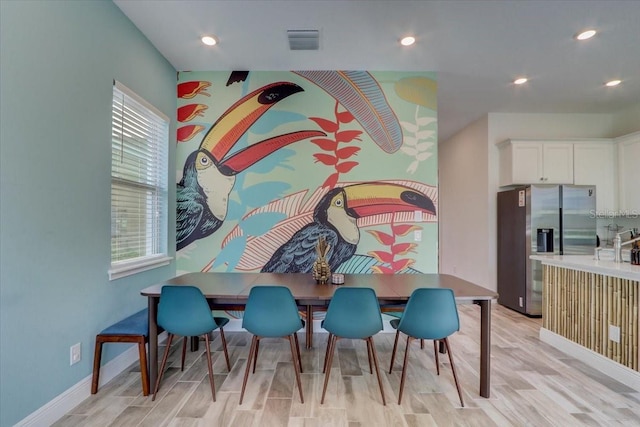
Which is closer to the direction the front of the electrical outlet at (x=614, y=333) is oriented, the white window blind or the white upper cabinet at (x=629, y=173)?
the white window blind

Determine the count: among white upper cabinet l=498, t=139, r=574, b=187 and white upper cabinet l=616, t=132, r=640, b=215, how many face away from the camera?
0

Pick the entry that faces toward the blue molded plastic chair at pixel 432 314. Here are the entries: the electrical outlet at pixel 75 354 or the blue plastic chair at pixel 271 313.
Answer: the electrical outlet

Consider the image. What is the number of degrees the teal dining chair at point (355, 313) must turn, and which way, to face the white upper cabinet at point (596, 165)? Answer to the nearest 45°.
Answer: approximately 45° to its right

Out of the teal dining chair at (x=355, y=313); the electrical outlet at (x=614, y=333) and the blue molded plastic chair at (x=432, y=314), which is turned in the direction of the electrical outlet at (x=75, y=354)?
the electrical outlet at (x=614, y=333)

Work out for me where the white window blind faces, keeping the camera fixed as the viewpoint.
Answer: facing the viewer and to the right of the viewer

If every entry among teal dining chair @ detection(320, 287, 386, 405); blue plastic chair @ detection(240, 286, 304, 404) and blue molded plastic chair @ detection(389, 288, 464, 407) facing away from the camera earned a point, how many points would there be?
3

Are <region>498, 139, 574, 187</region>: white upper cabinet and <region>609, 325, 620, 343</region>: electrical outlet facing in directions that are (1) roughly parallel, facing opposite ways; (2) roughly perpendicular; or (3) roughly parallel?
roughly perpendicular

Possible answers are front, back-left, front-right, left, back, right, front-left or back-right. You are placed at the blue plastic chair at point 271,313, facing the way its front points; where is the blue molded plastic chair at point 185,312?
left

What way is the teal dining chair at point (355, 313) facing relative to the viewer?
away from the camera

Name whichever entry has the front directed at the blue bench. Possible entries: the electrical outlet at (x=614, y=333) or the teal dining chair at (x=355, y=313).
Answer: the electrical outlet

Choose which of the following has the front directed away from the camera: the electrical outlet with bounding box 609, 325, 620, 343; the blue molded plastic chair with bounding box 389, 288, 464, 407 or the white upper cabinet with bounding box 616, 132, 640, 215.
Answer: the blue molded plastic chair

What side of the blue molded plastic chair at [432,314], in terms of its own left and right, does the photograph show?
back

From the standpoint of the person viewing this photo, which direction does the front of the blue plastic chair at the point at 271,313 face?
facing away from the viewer

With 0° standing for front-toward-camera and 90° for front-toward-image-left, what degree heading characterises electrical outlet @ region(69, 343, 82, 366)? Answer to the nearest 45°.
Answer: approximately 315°

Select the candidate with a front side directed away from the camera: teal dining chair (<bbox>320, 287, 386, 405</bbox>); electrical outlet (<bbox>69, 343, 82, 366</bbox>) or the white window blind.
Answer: the teal dining chair
